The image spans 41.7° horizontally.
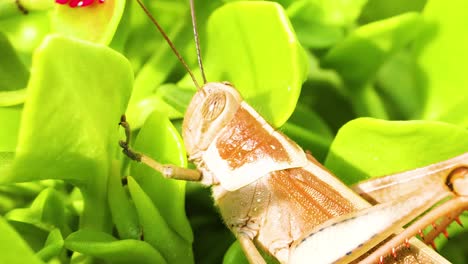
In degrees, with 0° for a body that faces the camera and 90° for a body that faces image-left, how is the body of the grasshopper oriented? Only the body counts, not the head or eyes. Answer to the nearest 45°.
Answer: approximately 90°

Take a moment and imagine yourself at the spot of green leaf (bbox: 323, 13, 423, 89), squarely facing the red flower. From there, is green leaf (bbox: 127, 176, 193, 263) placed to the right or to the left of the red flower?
left

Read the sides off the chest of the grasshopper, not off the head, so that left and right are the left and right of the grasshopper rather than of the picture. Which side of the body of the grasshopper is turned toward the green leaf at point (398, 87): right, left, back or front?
right

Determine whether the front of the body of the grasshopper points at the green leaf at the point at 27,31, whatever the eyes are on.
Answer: yes
